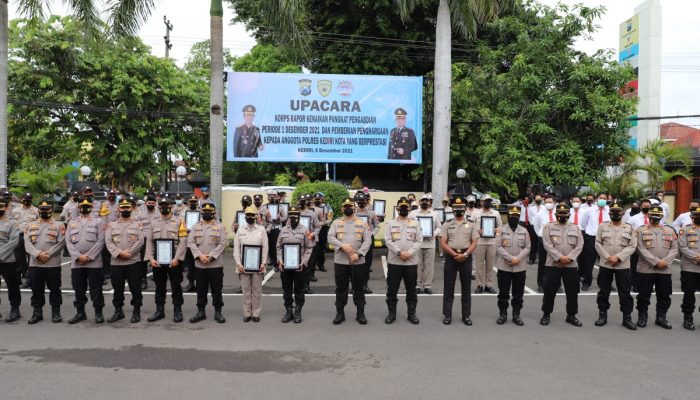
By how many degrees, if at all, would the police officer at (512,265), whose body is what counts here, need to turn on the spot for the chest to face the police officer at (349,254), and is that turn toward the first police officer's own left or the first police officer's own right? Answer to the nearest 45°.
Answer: approximately 90° to the first police officer's own right

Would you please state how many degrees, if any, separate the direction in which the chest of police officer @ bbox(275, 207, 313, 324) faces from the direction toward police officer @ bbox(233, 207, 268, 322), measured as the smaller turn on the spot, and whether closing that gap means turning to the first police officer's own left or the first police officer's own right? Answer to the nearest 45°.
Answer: approximately 90° to the first police officer's own right

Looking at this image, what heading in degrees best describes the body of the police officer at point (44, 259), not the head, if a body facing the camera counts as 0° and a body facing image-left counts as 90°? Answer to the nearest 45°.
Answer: approximately 0°

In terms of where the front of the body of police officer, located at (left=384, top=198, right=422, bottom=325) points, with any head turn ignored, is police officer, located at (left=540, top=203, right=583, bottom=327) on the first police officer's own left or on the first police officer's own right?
on the first police officer's own left

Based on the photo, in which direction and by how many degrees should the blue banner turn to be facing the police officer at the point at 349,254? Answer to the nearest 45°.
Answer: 0° — it already faces them

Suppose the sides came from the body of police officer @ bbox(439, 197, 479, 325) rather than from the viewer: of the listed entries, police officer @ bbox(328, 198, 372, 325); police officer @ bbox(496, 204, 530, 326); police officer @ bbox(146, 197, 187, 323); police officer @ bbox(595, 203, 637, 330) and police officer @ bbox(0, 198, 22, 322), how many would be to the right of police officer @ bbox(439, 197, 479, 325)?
3

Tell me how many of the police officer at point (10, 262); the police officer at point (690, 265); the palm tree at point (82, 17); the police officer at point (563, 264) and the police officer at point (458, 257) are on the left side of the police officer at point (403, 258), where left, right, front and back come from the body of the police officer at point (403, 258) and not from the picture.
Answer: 3

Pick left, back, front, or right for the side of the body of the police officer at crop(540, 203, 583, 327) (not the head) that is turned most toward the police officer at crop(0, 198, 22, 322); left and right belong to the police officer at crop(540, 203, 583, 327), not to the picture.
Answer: right

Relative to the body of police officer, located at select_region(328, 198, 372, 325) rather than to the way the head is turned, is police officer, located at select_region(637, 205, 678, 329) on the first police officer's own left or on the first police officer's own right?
on the first police officer's own left

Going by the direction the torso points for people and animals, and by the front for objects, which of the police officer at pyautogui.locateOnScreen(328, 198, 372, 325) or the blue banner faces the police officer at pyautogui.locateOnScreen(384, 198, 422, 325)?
the blue banner

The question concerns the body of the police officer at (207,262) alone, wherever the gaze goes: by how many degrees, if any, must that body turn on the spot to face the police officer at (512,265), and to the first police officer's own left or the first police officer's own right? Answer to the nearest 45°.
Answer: approximately 90° to the first police officer's own left

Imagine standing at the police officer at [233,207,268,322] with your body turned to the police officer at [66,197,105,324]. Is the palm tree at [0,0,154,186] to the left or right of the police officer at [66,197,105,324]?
right
